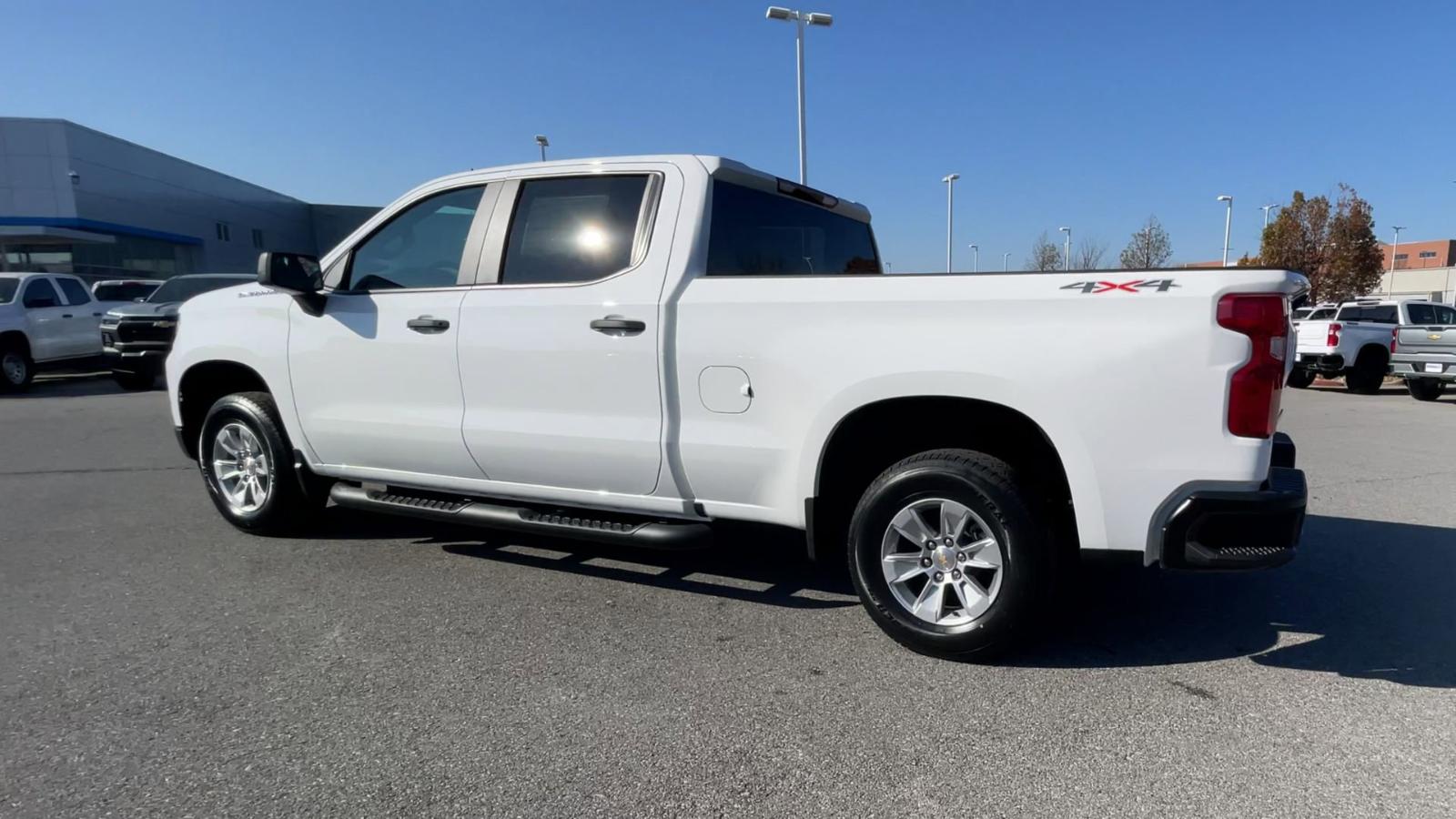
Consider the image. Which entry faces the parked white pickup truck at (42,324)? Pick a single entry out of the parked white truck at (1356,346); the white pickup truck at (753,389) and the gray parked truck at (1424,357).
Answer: the white pickup truck

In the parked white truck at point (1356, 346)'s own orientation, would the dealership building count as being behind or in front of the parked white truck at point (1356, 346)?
behind

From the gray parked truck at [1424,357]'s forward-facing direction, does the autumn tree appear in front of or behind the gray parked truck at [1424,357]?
in front

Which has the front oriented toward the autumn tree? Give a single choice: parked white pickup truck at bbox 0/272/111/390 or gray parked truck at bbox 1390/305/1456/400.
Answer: the gray parked truck

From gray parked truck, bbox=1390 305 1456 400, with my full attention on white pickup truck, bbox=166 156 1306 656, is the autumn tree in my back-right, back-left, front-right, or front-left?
back-right

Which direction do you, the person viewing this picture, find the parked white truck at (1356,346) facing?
facing away from the viewer and to the right of the viewer

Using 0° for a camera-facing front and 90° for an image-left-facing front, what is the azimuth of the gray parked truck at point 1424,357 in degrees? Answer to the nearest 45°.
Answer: approximately 180°

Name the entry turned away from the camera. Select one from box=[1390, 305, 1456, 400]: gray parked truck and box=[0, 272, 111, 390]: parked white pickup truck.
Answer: the gray parked truck

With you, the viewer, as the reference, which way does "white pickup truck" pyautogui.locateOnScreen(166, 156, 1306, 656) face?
facing away from the viewer and to the left of the viewer

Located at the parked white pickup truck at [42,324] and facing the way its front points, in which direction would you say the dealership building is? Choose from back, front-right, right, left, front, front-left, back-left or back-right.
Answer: back-right

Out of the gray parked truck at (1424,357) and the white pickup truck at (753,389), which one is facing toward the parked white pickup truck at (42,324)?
the white pickup truck

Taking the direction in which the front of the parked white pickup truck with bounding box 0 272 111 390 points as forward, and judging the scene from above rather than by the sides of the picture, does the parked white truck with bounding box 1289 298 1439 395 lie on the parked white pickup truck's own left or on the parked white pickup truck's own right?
on the parked white pickup truck's own left

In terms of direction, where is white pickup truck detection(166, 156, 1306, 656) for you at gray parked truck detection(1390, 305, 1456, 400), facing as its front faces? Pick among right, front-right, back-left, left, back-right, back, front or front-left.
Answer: back

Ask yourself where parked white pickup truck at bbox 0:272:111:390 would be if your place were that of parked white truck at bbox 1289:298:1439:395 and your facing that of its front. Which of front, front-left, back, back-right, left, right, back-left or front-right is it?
back
